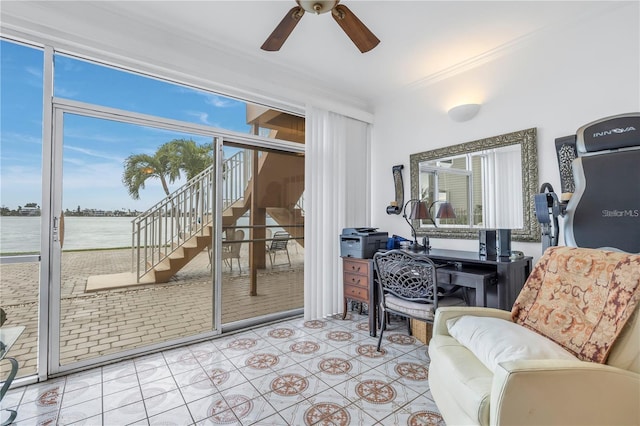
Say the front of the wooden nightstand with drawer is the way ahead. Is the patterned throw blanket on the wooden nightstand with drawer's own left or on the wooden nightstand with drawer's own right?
on the wooden nightstand with drawer's own left

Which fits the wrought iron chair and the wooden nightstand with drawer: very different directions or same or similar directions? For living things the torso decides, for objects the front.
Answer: very different directions

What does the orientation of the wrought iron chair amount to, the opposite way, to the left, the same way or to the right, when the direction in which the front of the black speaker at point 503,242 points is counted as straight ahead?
the opposite way

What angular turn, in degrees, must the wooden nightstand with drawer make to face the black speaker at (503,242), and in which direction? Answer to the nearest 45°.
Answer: approximately 90° to its left

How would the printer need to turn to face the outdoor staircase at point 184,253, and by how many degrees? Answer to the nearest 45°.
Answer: approximately 45° to its right

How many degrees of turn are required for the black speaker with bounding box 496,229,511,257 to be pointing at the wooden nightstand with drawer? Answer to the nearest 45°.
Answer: approximately 45° to its right

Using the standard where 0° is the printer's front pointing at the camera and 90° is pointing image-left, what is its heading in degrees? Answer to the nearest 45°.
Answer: approximately 45°

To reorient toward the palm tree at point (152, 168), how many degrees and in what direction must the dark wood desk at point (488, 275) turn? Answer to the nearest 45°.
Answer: approximately 45° to its right

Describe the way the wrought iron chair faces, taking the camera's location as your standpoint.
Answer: facing away from the viewer and to the right of the viewer
